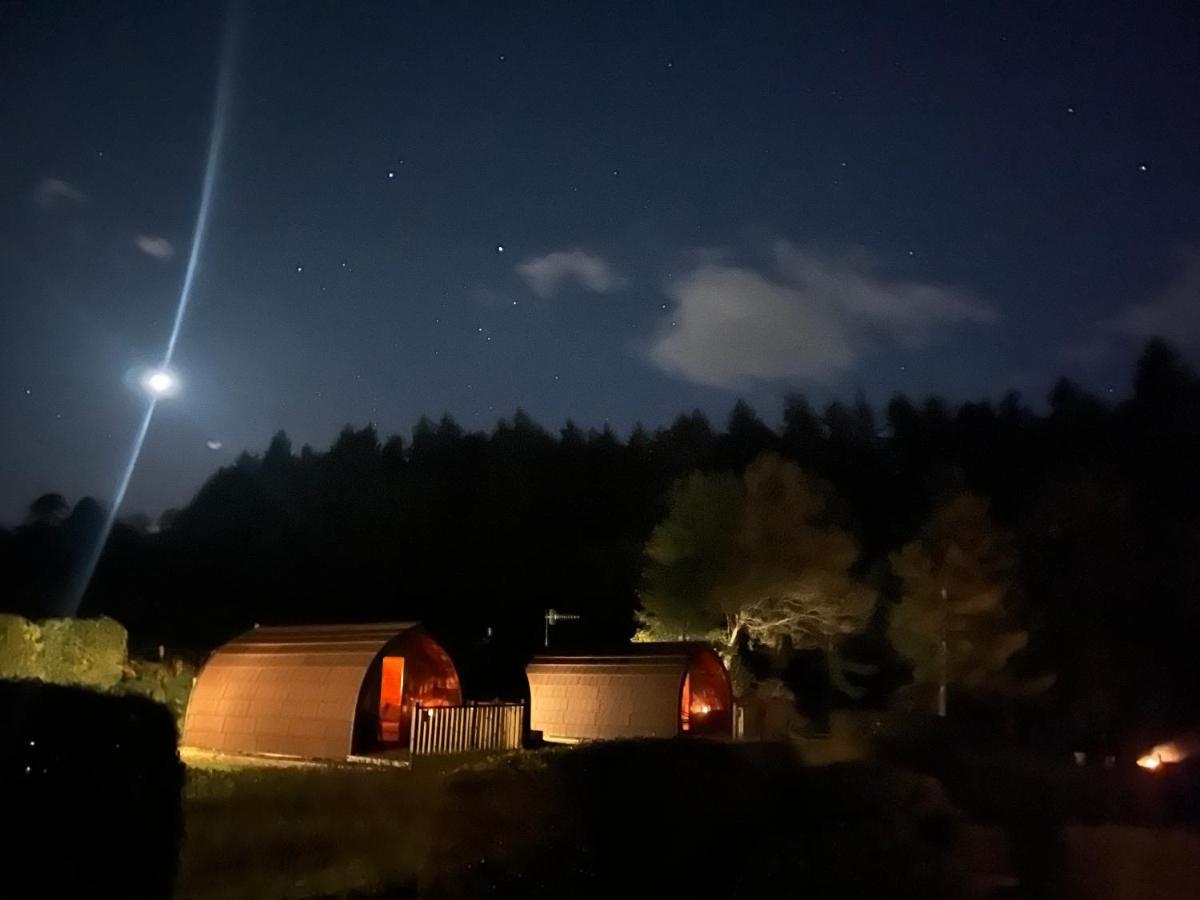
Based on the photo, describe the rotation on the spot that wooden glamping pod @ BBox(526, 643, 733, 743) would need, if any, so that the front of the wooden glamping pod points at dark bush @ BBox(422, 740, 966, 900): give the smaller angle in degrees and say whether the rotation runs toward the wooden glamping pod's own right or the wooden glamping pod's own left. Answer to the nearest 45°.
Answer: approximately 45° to the wooden glamping pod's own right

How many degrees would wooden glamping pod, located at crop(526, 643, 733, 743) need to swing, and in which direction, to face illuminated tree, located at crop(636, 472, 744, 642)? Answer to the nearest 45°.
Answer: approximately 135° to its left

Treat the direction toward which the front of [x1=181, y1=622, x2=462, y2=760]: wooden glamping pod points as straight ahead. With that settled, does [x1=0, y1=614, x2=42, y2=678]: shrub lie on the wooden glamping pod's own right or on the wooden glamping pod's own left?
on the wooden glamping pod's own right

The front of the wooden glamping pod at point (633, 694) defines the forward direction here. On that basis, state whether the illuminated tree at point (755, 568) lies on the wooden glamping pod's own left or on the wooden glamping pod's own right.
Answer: on the wooden glamping pod's own left

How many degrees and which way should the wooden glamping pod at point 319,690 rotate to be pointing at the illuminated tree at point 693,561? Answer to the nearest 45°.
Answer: approximately 90° to its left

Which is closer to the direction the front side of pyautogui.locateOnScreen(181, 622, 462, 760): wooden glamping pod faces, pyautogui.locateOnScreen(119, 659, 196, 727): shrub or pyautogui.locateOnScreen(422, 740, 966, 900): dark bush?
the dark bush

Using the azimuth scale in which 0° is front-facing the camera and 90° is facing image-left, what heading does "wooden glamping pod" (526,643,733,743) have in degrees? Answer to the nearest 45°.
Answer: approximately 315°

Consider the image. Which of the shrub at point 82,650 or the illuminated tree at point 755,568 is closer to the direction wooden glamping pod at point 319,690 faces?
the illuminated tree

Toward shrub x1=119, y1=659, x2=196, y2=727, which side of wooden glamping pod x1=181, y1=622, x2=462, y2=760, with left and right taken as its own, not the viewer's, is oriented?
back
